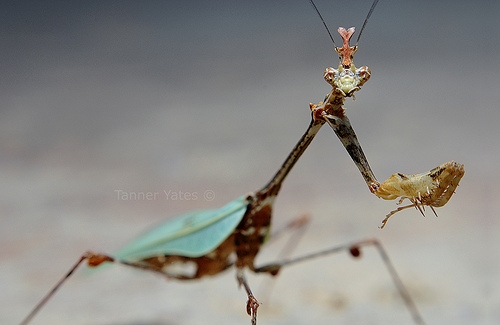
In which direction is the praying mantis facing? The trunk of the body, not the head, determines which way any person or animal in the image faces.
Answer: to the viewer's right
